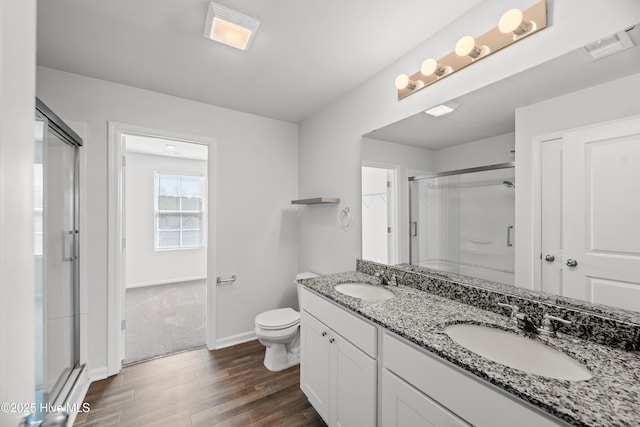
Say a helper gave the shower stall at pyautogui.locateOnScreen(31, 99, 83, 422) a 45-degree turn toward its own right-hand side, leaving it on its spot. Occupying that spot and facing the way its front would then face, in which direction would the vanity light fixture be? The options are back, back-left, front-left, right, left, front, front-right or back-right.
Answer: front

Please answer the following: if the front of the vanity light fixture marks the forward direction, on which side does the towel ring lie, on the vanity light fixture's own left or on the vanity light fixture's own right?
on the vanity light fixture's own right

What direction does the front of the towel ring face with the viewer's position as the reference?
facing the viewer and to the left of the viewer

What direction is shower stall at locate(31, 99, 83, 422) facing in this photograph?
to the viewer's right

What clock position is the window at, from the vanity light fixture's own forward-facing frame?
The window is roughly at 2 o'clock from the vanity light fixture.

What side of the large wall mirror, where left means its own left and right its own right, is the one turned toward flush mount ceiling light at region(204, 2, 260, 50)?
front

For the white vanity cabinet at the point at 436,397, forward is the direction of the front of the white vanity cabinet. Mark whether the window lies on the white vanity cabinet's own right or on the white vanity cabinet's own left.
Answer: on the white vanity cabinet's own right

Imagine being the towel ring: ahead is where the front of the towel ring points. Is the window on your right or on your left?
on your right
